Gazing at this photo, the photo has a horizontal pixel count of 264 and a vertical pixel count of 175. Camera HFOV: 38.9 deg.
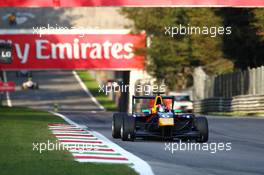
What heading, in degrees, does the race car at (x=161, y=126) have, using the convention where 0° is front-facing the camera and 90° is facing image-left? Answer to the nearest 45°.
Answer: approximately 0°
